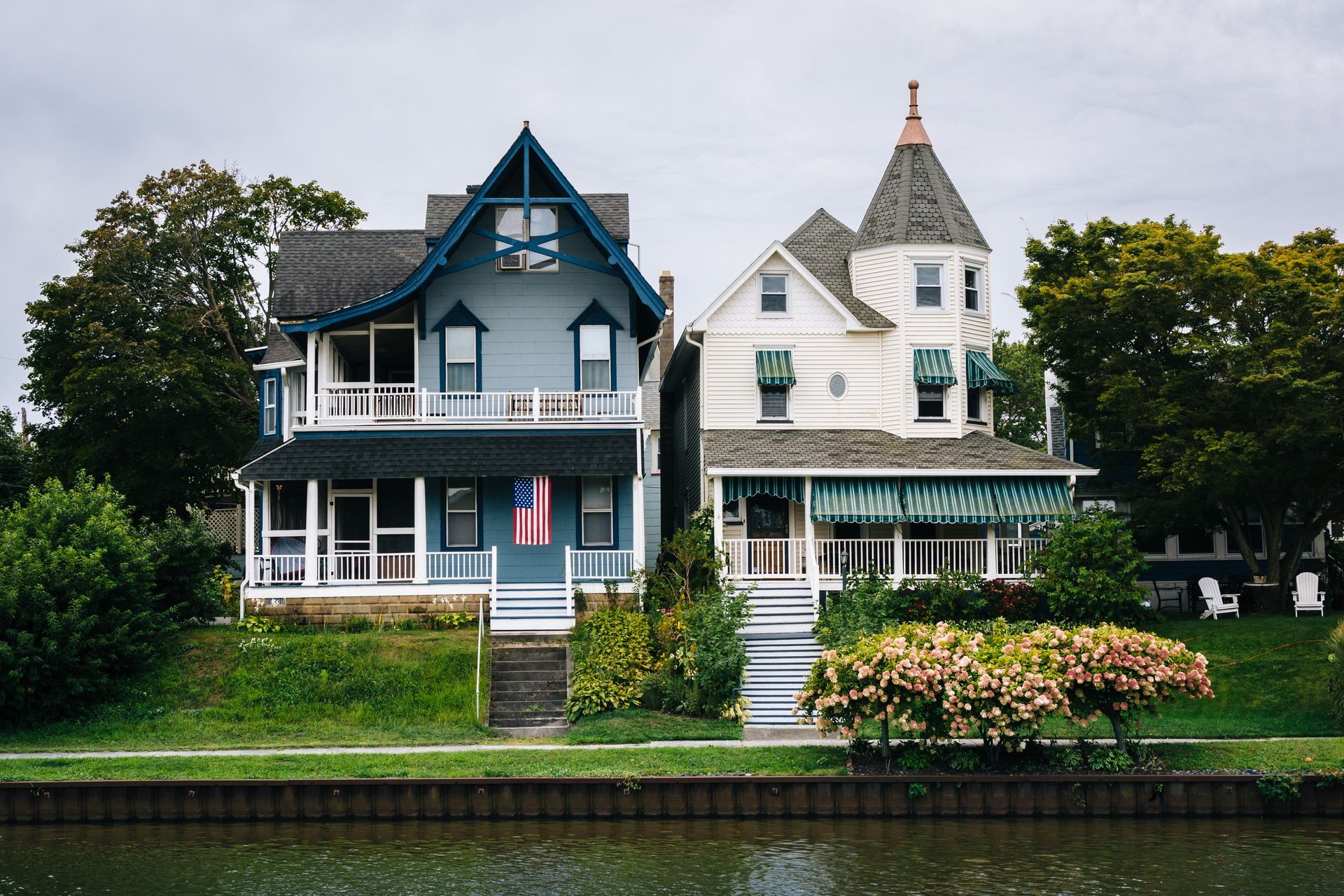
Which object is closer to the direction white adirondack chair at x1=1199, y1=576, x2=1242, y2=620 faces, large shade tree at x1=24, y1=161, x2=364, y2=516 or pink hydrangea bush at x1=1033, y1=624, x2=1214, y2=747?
the pink hydrangea bush

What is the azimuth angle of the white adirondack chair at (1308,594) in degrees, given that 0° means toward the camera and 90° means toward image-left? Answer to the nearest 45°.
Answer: approximately 0°

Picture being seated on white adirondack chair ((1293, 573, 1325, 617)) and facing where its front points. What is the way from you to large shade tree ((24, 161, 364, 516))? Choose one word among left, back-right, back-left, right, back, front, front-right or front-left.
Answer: right

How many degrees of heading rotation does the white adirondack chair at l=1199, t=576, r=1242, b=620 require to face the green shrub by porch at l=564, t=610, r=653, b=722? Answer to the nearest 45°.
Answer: approximately 90° to its right

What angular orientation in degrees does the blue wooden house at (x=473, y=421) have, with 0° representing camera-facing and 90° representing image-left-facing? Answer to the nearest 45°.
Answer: approximately 0°

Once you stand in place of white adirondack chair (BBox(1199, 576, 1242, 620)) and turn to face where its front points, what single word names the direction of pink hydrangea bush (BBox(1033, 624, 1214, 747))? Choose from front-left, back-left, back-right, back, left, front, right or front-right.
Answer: front-right

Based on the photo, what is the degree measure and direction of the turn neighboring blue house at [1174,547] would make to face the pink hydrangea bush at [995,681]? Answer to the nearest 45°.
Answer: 0° — it already faces it

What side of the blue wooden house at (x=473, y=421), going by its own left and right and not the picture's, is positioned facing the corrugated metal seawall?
front

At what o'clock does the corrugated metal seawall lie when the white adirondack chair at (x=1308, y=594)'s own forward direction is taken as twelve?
The corrugated metal seawall is roughly at 1 o'clock from the white adirondack chair.

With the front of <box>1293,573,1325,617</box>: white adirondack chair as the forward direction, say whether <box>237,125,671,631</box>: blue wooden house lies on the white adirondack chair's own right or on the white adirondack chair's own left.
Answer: on the white adirondack chair's own right

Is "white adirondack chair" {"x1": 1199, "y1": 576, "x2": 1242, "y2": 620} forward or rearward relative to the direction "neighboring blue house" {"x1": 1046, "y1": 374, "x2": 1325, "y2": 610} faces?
forward
